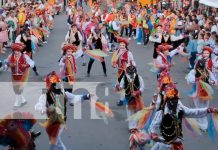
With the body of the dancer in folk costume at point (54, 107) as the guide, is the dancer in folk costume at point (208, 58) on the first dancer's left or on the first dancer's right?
on the first dancer's left

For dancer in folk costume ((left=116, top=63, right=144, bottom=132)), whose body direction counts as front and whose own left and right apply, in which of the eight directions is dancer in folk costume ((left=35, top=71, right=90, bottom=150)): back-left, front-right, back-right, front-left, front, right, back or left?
front-right

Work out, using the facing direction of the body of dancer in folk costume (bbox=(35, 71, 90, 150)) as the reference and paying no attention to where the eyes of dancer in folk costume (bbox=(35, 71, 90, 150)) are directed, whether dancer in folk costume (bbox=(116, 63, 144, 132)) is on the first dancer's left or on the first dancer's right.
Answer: on the first dancer's left

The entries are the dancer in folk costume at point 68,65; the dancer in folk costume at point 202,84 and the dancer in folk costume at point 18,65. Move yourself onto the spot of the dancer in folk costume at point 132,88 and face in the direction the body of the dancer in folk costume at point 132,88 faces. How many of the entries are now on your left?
1

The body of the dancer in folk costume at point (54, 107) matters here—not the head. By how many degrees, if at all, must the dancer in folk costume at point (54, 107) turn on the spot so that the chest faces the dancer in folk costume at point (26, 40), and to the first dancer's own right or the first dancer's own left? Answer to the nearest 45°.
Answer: approximately 135° to the first dancer's own left

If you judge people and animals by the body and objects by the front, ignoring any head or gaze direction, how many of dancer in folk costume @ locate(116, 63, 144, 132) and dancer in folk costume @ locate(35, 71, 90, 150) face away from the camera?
0

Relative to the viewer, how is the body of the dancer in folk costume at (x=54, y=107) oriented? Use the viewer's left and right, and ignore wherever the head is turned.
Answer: facing the viewer and to the right of the viewer

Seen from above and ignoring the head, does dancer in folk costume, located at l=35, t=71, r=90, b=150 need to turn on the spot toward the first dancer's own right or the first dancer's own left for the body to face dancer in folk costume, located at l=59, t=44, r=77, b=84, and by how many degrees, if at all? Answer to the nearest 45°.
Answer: approximately 135° to the first dancer's own left

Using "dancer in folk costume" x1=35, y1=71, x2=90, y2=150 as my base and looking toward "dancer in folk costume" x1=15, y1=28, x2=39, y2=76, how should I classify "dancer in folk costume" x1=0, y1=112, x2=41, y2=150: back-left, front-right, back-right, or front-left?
back-left

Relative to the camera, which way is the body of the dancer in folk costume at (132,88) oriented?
toward the camera

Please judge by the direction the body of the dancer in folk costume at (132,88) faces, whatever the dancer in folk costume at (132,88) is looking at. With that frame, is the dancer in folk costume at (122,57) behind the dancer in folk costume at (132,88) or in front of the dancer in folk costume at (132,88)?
behind
